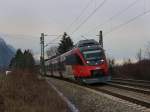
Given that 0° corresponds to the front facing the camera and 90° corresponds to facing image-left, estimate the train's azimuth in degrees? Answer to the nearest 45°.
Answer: approximately 315°
